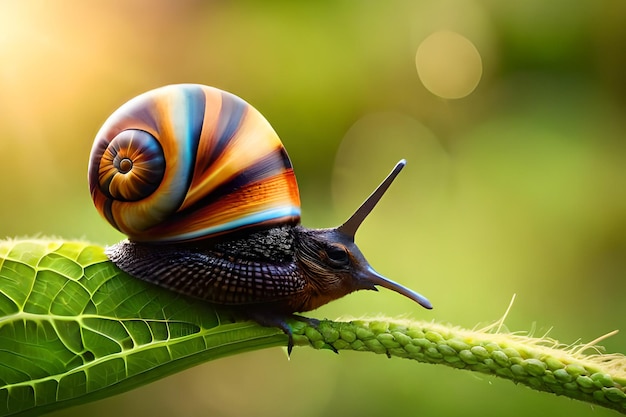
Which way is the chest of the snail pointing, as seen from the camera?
to the viewer's right
